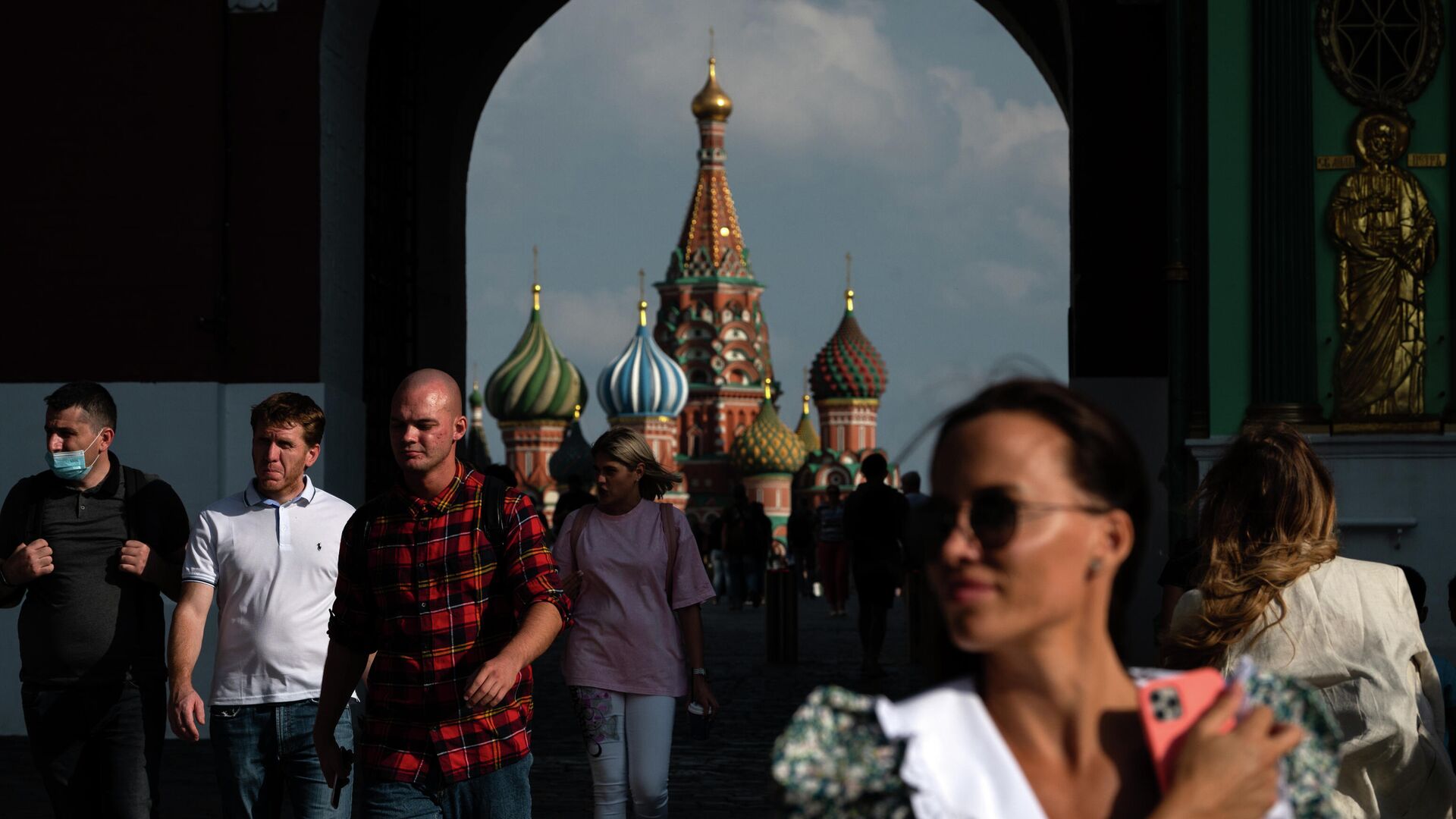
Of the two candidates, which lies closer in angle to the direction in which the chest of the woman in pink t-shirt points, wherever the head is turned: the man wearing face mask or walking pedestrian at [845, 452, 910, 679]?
the man wearing face mask

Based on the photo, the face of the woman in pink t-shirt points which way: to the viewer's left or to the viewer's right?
to the viewer's left

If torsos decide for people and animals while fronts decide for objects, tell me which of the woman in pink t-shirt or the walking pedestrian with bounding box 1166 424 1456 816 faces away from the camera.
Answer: the walking pedestrian

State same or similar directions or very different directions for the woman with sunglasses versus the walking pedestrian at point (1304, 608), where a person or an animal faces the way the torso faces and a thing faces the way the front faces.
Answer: very different directions

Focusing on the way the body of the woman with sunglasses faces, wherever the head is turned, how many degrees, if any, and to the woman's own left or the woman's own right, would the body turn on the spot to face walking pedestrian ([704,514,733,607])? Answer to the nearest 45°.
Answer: approximately 180°

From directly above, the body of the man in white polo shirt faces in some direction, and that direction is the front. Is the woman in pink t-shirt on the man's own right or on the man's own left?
on the man's own left

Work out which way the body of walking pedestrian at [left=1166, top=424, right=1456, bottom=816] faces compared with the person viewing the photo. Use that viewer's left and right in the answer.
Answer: facing away from the viewer

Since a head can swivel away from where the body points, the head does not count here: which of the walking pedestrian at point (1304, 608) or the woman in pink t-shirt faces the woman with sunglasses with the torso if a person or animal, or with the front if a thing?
the woman in pink t-shirt
